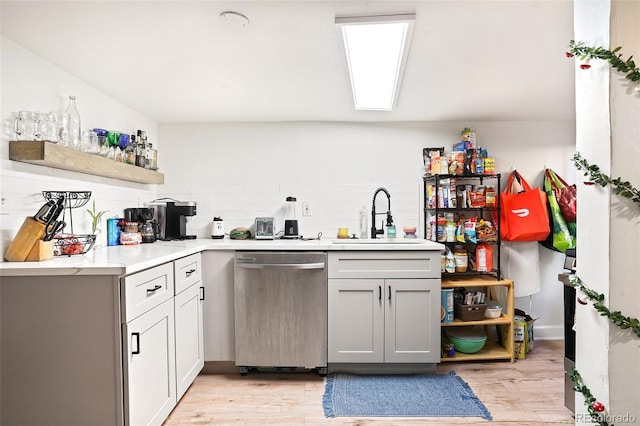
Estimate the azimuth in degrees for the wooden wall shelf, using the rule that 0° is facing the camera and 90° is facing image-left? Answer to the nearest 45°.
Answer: approximately 270°

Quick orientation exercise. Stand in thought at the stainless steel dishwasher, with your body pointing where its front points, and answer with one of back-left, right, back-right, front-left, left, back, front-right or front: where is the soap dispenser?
back-left

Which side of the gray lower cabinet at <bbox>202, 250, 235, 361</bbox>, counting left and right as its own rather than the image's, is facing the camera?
front

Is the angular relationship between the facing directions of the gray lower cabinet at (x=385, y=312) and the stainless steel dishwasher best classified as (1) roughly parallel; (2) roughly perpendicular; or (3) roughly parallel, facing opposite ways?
roughly parallel

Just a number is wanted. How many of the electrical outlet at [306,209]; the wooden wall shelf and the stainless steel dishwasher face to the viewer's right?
1

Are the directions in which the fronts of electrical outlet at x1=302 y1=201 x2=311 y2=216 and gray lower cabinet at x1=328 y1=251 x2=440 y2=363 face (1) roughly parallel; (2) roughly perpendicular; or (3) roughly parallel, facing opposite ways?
roughly parallel

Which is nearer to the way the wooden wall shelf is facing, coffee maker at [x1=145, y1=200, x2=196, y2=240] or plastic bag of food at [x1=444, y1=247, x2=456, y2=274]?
the plastic bag of food

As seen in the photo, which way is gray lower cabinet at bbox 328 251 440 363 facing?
toward the camera

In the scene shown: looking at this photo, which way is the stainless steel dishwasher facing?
toward the camera
